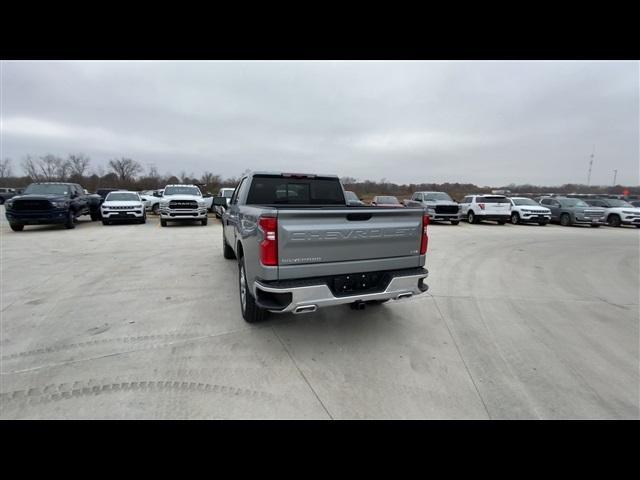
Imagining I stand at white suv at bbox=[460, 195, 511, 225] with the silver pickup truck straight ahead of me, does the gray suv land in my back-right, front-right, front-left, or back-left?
back-left

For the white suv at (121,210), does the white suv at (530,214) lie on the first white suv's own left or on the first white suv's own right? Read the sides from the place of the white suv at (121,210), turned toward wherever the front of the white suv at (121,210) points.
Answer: on the first white suv's own left

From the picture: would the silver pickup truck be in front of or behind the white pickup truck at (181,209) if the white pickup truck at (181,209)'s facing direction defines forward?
in front

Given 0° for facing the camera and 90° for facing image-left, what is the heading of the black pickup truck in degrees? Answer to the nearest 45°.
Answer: approximately 45°

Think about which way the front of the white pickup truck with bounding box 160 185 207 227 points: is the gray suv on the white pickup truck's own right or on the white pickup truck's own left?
on the white pickup truck's own left

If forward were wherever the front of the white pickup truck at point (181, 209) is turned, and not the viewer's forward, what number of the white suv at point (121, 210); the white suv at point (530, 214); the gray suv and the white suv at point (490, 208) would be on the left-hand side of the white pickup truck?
3

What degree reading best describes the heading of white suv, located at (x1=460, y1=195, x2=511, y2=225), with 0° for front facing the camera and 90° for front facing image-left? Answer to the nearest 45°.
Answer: approximately 135°

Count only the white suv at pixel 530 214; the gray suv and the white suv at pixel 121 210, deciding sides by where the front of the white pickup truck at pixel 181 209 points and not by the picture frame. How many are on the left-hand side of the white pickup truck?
2

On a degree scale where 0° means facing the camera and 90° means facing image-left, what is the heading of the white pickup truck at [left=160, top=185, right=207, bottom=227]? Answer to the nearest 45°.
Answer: approximately 0°

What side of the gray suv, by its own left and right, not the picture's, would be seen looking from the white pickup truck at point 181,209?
right

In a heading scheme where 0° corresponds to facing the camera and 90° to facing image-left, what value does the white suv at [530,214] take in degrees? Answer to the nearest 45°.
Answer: approximately 315°

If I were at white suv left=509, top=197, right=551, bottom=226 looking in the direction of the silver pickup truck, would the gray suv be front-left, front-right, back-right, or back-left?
back-left

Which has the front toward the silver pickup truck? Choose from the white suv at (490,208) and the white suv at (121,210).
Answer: the white suv at (121,210)

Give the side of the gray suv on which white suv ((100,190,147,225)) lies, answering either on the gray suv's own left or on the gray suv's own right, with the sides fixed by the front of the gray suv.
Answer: on the gray suv's own right
